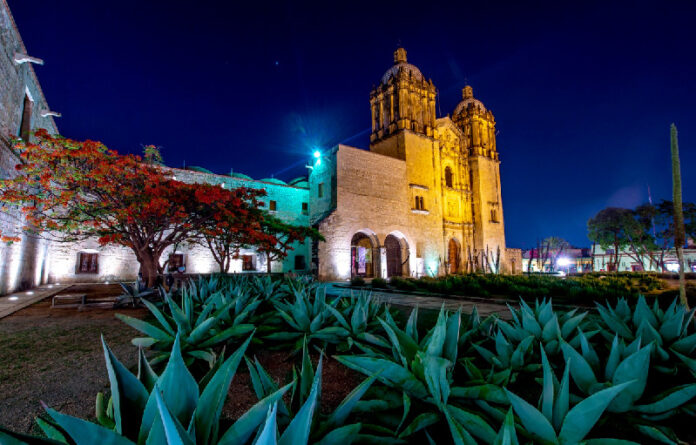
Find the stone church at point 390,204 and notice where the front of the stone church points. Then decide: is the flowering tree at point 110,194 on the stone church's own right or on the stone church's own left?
on the stone church's own right

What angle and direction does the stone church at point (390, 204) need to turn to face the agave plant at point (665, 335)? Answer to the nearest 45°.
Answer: approximately 45° to its right

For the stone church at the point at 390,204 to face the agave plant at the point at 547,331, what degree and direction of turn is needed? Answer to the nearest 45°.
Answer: approximately 45° to its right

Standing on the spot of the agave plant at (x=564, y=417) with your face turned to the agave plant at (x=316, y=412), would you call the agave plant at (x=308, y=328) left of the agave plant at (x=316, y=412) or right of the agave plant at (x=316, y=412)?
right

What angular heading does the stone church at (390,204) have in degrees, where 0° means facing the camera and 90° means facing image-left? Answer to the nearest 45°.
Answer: approximately 315°

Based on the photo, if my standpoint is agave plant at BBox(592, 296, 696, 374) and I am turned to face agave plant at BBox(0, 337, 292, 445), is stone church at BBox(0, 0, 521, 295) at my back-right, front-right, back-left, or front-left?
back-right

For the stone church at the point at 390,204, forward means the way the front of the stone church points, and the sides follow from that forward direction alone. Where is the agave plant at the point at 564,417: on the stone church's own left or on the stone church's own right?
on the stone church's own right

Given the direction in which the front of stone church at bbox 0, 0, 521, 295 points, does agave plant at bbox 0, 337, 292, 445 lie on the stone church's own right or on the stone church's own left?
on the stone church's own right

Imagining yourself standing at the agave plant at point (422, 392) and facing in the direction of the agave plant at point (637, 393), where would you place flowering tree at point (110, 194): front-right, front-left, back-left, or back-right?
back-left

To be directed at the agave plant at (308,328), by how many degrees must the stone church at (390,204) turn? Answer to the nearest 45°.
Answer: approximately 90° to its right

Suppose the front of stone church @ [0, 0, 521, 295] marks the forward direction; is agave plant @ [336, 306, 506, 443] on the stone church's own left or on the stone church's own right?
on the stone church's own right
